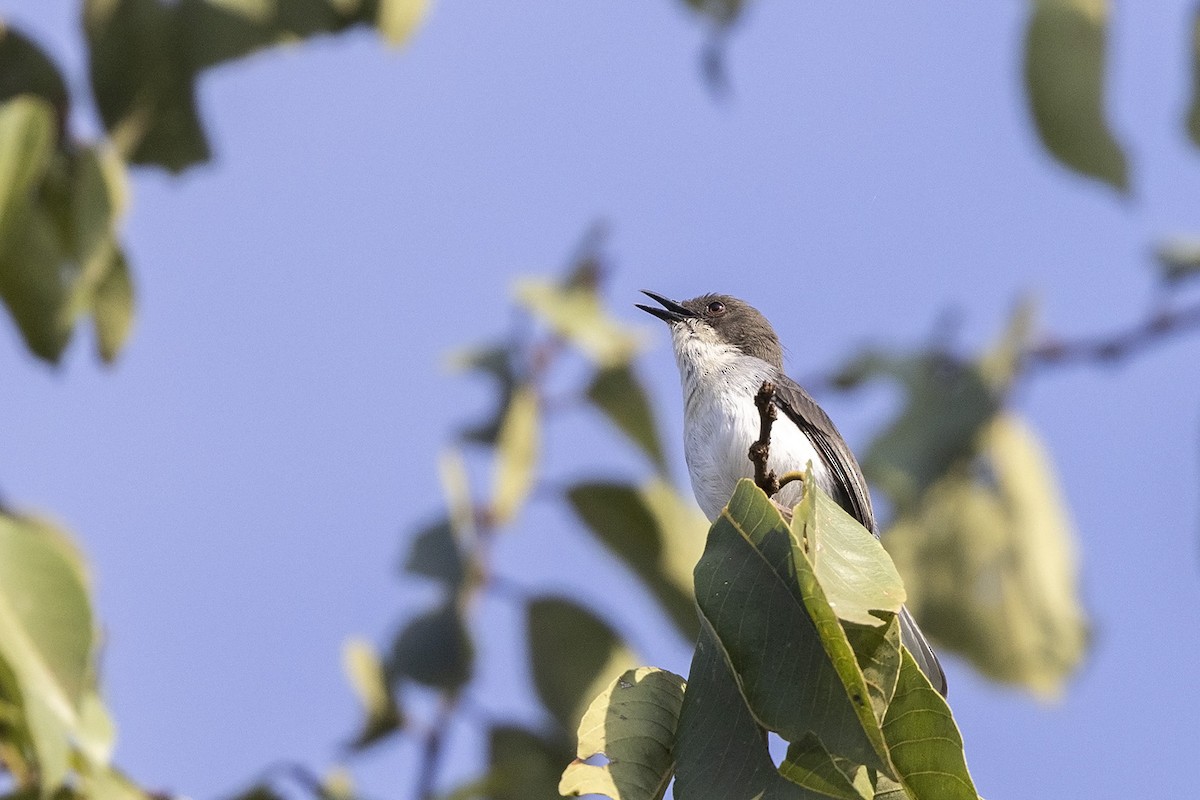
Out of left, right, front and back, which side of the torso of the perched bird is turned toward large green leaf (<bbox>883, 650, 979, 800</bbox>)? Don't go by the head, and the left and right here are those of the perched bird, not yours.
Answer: left

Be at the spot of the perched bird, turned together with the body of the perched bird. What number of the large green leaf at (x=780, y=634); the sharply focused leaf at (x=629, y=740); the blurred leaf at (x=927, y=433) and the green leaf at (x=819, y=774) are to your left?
3

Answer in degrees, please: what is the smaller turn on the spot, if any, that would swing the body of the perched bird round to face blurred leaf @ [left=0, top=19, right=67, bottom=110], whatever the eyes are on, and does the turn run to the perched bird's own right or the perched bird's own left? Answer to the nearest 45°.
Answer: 0° — it already faces it

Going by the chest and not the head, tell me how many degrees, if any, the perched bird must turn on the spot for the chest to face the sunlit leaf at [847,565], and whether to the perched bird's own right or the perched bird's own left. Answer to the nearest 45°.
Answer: approximately 90° to the perched bird's own left

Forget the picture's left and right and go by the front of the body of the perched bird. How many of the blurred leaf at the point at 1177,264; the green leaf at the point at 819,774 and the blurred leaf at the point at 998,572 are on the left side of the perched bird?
1

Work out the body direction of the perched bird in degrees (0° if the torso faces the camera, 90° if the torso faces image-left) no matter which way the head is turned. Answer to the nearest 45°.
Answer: approximately 90°

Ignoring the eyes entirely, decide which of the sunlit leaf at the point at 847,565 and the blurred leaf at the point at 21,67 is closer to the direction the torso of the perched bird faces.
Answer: the blurred leaf

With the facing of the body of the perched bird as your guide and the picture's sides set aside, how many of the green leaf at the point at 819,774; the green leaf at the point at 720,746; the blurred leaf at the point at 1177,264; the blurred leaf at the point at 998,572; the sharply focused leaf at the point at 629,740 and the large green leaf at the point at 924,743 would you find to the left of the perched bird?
4
